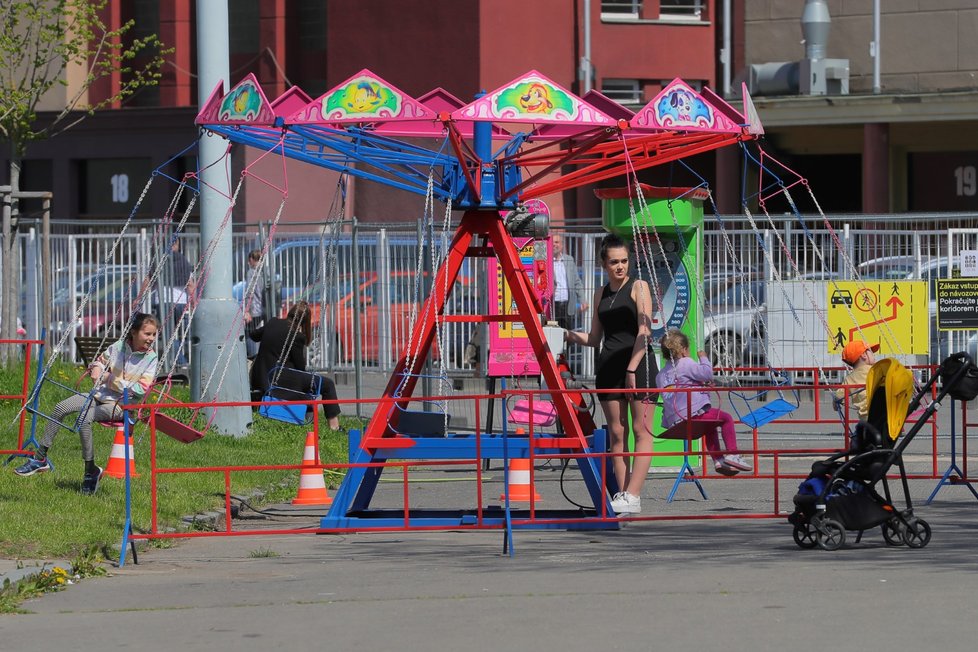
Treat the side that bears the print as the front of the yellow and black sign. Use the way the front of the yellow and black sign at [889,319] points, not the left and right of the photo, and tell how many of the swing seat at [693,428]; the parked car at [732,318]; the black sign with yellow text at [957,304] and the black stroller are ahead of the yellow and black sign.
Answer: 2

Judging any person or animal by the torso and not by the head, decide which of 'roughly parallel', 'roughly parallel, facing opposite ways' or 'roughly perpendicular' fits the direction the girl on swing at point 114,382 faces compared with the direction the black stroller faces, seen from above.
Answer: roughly parallel

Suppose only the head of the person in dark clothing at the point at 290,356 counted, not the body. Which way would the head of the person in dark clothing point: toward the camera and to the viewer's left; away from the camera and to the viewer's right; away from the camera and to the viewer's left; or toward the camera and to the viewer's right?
away from the camera and to the viewer's right

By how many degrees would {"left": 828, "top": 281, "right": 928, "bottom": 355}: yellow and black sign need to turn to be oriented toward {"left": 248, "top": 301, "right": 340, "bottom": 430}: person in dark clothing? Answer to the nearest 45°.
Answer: approximately 45° to its right

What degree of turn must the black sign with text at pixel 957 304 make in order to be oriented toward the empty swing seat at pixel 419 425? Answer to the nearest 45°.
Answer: approximately 45° to its right

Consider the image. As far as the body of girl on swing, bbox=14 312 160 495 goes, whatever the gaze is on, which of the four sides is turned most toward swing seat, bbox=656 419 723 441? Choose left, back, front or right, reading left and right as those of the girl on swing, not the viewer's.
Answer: left

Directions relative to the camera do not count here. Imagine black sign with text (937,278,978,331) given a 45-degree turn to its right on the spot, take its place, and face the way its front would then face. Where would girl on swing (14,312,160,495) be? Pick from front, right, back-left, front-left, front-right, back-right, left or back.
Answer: front

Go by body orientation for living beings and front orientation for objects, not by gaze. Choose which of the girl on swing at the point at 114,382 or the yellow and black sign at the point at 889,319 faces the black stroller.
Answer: the yellow and black sign

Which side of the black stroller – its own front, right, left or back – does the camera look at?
left

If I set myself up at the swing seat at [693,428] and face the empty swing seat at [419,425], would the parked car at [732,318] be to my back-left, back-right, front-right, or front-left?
back-right

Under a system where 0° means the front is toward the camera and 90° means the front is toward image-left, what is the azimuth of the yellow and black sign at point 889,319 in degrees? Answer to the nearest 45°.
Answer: approximately 0°

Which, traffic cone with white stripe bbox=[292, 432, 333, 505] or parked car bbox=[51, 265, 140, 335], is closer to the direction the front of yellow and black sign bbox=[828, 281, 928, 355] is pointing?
the traffic cone with white stripe

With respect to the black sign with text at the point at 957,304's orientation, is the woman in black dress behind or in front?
in front

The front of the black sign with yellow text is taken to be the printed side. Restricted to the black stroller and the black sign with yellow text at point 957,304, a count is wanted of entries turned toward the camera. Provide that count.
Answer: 1
